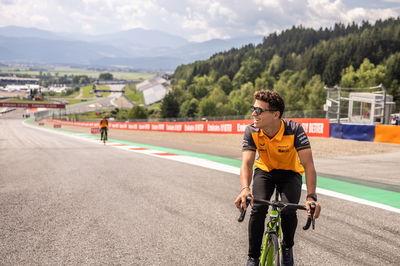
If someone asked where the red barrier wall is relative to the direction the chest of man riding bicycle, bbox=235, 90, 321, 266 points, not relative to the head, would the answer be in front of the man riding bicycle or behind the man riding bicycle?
behind

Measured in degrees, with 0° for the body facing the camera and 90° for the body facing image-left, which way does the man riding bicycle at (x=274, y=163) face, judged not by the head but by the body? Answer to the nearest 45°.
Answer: approximately 0°
